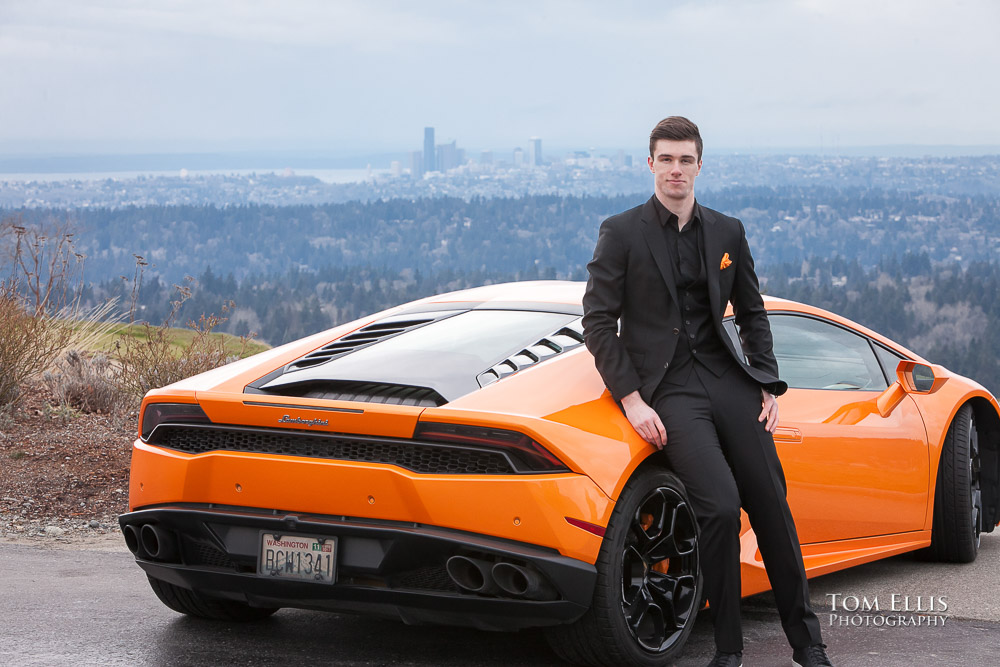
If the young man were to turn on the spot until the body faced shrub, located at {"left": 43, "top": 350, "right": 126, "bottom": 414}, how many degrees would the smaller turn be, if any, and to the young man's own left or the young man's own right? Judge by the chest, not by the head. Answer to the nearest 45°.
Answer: approximately 135° to the young man's own right

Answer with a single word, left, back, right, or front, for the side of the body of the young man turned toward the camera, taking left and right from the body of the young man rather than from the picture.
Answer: front

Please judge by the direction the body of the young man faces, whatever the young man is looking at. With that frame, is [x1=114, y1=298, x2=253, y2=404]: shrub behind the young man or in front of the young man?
behind

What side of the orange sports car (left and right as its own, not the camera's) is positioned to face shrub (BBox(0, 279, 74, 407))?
left

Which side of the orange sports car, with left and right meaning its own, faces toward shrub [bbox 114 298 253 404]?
left

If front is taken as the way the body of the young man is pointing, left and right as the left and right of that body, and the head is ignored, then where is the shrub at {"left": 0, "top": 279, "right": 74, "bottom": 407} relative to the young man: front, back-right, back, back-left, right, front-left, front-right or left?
back-right

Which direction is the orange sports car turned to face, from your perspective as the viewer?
facing away from the viewer and to the right of the viewer
